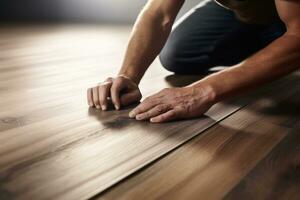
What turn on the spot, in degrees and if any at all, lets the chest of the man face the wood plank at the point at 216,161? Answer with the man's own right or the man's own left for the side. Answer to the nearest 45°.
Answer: approximately 45° to the man's own left

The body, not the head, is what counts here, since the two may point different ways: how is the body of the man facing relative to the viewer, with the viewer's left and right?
facing the viewer and to the left of the viewer
